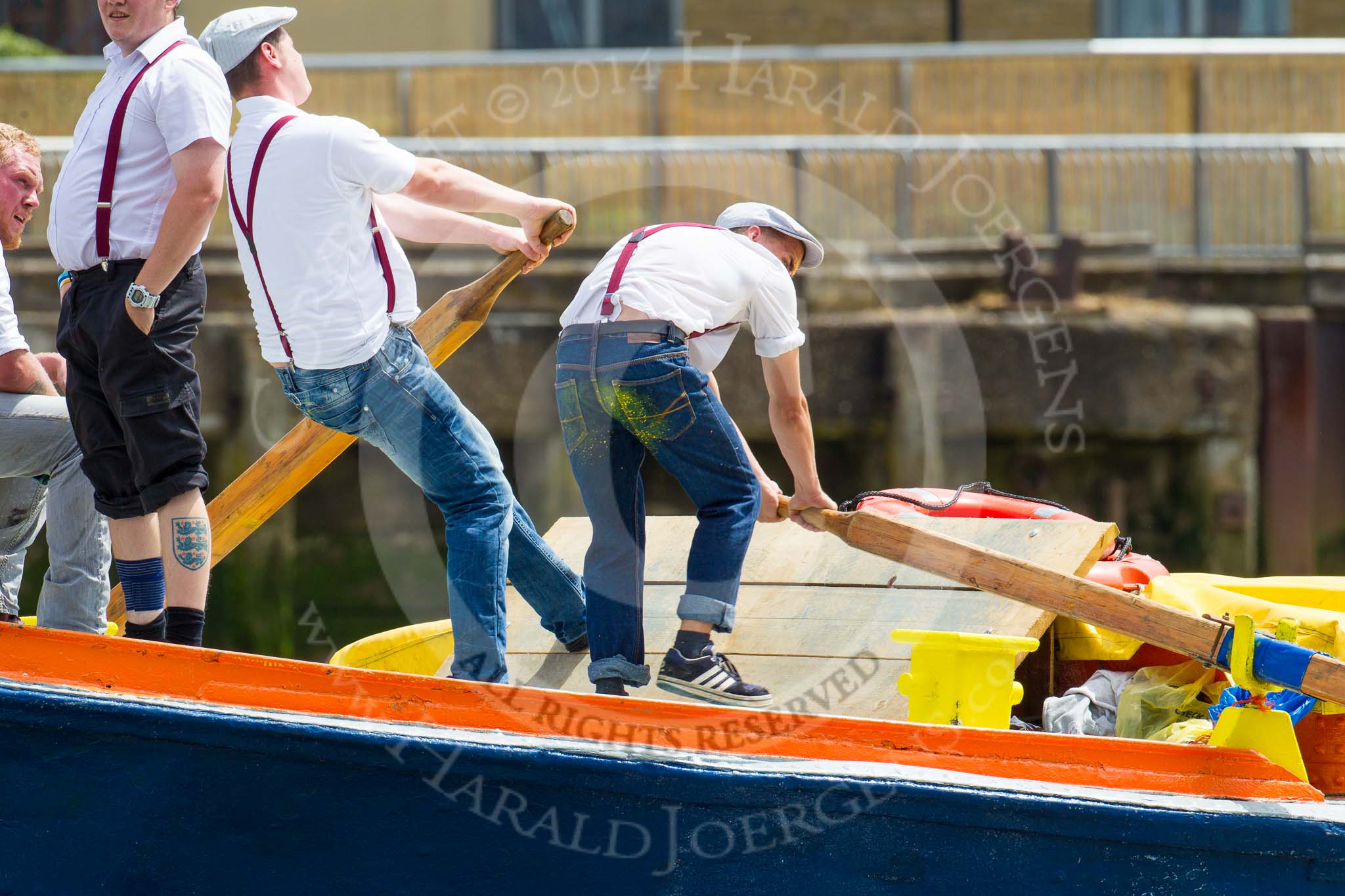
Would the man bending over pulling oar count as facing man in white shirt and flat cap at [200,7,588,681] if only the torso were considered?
no

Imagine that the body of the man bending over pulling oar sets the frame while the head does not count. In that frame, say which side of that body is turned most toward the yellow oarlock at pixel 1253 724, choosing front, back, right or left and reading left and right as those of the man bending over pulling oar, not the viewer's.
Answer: right

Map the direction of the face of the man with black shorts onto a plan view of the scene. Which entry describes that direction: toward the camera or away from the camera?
toward the camera

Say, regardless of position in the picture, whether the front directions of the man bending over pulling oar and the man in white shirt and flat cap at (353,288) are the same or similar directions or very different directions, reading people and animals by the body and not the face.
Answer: same or similar directions

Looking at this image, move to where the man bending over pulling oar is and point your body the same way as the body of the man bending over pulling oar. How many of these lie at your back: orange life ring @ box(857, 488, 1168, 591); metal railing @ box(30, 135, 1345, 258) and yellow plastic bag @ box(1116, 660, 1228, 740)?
0

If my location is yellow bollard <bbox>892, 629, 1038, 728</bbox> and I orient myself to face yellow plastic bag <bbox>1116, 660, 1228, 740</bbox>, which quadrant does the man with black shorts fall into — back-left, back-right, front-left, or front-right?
back-left

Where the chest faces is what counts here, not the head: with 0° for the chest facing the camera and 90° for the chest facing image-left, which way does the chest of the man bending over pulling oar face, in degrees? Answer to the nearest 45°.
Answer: approximately 225°

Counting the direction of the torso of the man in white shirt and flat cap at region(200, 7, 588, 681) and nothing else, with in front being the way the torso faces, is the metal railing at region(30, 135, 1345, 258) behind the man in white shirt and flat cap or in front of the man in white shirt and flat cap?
in front
